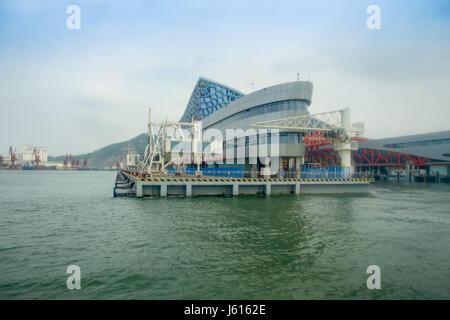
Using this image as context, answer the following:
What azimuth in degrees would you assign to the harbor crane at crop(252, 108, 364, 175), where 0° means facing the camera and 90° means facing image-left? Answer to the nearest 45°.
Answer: approximately 90°
